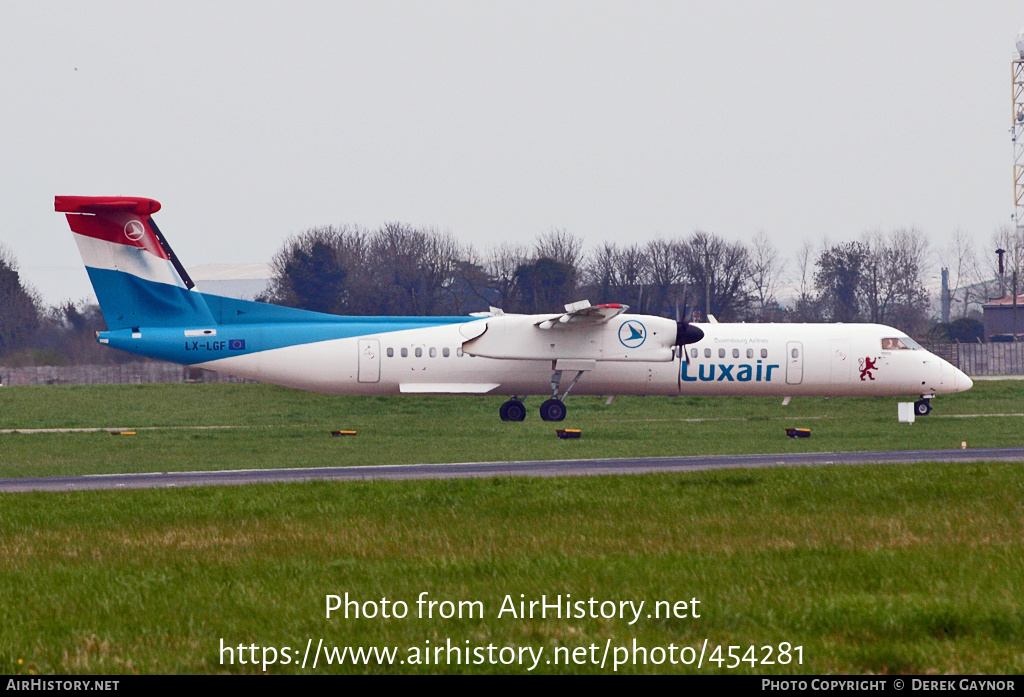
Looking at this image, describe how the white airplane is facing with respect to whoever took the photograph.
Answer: facing to the right of the viewer
